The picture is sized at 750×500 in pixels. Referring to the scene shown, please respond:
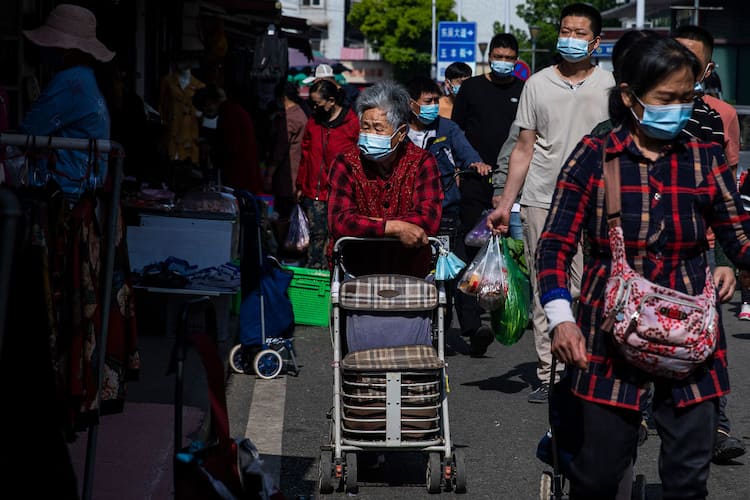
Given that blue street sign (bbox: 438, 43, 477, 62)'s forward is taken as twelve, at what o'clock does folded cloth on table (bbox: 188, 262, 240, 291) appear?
The folded cloth on table is roughly at 12 o'clock from the blue street sign.

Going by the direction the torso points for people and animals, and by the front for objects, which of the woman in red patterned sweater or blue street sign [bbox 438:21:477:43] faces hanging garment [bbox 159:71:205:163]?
the blue street sign

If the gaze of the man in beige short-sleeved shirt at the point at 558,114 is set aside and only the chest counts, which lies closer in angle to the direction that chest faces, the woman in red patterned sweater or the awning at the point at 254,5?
the woman in red patterned sweater

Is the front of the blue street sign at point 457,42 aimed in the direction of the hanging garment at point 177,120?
yes

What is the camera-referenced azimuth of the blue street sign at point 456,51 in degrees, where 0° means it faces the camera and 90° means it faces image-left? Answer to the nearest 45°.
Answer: approximately 0°

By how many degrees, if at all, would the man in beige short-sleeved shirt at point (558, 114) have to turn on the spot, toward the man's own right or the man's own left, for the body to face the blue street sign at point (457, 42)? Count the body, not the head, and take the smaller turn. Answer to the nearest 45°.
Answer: approximately 180°

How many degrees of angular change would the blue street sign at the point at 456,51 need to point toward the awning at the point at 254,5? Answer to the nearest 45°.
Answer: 0° — it already faces it

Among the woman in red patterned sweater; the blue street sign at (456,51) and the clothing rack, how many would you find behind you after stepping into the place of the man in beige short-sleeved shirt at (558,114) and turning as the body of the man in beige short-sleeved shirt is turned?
1
